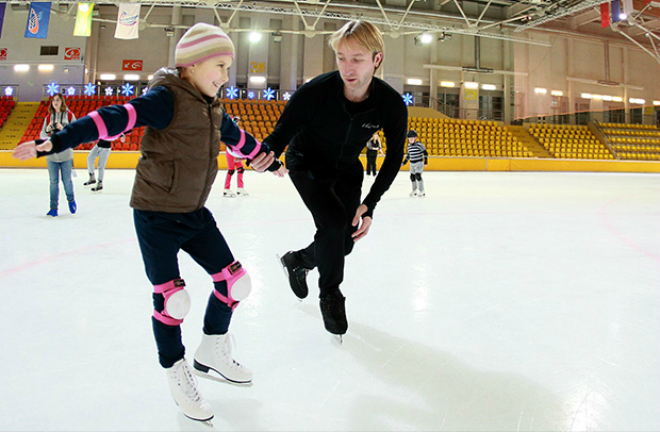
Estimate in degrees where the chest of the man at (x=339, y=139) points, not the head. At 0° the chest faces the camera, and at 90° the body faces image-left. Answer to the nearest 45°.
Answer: approximately 0°

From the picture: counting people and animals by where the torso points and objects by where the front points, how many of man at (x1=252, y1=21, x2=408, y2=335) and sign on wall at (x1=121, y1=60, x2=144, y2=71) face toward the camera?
2

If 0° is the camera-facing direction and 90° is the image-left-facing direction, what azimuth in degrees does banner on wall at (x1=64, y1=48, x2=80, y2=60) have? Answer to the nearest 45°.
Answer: approximately 0°
